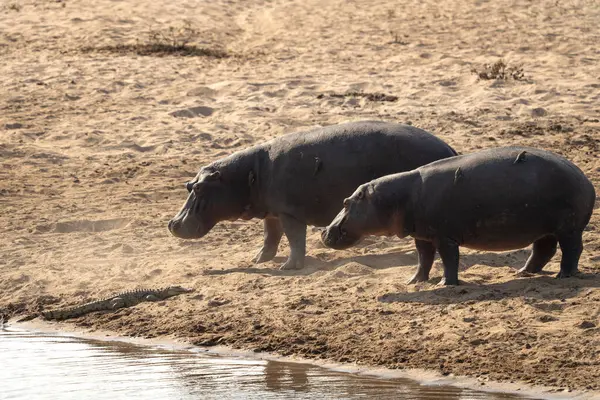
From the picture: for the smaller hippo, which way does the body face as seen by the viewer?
to the viewer's left

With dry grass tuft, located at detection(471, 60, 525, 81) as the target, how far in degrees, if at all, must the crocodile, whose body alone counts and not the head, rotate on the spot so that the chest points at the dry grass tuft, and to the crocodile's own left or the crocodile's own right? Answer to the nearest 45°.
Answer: approximately 45° to the crocodile's own left

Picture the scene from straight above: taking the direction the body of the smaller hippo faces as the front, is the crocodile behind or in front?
in front

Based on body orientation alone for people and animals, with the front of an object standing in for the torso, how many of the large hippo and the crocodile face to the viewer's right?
1

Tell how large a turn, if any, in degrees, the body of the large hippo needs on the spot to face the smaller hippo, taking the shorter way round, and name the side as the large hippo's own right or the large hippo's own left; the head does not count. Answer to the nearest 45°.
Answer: approximately 135° to the large hippo's own left

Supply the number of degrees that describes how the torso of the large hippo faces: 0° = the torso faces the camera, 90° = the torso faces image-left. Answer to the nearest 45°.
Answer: approximately 90°

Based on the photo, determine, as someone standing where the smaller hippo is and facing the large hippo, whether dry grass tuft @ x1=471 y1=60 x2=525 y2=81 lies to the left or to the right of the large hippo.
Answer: right

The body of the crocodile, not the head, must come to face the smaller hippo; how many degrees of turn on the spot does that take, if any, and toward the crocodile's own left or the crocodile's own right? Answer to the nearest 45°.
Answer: approximately 45° to the crocodile's own right

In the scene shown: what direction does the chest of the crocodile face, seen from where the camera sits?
to the viewer's right

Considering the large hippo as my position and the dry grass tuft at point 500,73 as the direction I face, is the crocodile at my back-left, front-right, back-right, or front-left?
back-left

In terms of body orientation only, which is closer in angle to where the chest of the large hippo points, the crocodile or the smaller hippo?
the crocodile
